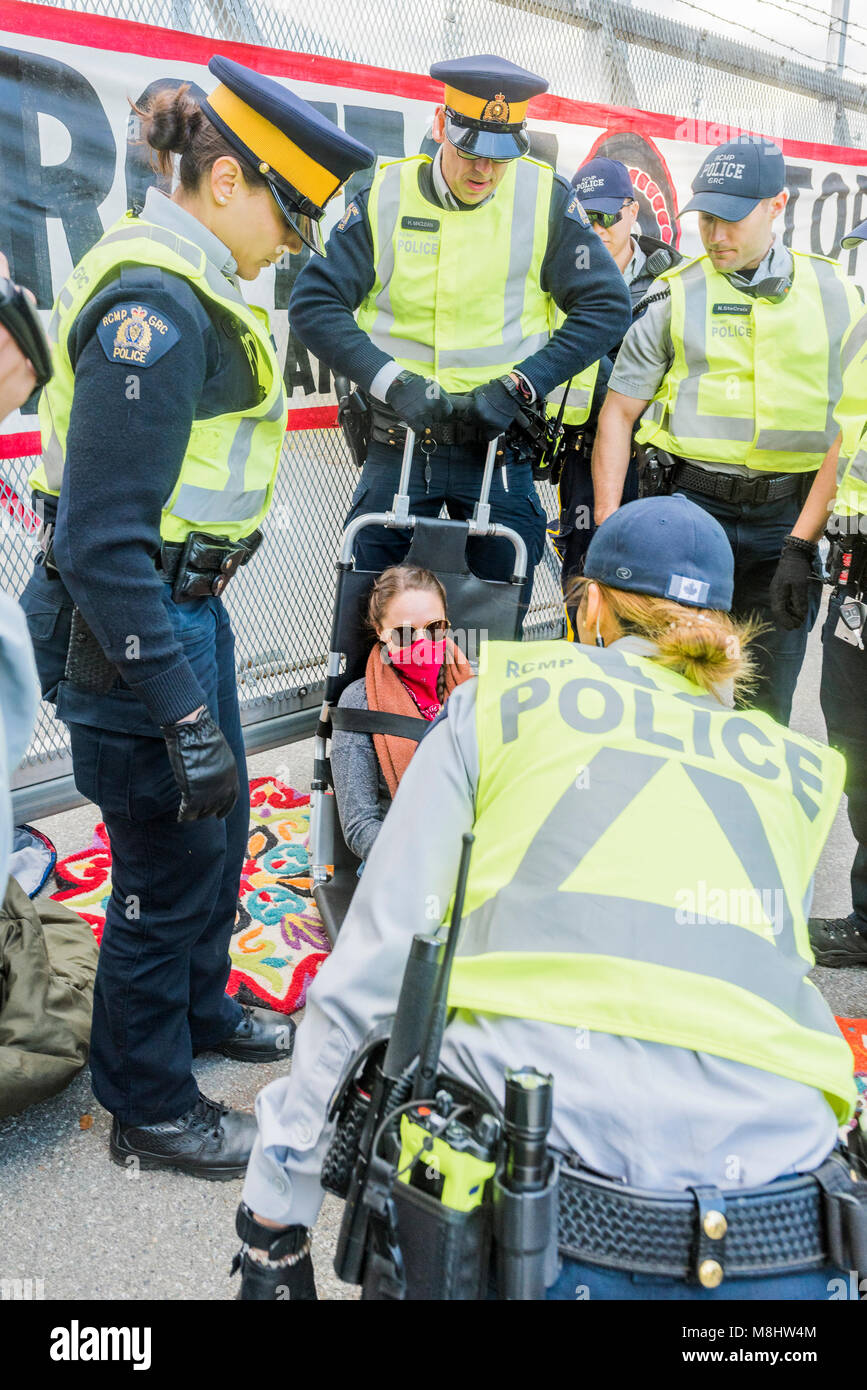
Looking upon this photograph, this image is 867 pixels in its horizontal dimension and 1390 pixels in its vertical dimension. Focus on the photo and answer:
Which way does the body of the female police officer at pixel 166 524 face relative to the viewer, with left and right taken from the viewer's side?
facing to the right of the viewer

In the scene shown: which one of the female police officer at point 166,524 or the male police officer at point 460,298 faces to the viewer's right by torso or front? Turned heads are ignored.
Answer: the female police officer

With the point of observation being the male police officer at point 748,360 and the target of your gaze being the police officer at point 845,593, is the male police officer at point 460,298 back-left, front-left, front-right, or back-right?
back-right

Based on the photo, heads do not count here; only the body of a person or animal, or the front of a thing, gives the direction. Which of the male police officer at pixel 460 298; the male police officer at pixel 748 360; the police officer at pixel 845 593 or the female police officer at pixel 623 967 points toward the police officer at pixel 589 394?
the female police officer

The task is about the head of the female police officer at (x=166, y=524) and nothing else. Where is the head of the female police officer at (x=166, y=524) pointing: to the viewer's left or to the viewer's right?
to the viewer's right

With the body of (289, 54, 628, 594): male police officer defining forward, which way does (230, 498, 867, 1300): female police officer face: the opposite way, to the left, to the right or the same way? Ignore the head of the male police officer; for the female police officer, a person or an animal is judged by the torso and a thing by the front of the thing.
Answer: the opposite way

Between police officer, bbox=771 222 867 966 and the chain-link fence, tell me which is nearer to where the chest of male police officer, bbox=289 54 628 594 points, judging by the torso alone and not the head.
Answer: the police officer

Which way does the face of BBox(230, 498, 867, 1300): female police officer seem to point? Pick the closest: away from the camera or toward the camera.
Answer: away from the camera

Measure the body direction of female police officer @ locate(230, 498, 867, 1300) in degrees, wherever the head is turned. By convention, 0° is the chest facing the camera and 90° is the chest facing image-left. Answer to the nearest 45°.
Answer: approximately 180°

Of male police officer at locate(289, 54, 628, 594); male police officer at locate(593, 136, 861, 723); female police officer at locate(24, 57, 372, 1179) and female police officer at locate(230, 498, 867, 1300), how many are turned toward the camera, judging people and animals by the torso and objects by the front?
2

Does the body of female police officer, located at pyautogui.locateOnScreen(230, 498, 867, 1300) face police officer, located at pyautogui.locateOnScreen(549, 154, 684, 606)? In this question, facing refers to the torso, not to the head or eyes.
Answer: yes
